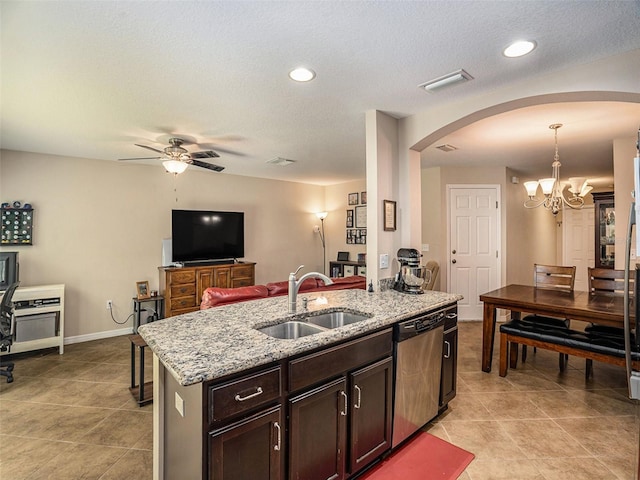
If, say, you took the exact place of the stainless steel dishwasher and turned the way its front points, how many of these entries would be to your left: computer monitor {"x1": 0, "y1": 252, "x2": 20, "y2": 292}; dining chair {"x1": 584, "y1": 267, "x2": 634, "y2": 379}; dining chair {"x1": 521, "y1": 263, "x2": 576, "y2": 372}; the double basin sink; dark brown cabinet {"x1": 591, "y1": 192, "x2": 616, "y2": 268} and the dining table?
4

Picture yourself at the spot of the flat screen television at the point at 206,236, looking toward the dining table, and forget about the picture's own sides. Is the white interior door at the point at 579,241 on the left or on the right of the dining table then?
left

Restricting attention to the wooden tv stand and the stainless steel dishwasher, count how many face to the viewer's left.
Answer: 0

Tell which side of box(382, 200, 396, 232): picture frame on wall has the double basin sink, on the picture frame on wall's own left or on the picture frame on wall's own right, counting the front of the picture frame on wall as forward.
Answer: on the picture frame on wall's own right

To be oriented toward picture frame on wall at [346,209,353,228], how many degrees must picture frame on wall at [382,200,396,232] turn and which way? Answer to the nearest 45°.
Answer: approximately 135° to its left

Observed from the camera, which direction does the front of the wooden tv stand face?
facing the viewer and to the right of the viewer

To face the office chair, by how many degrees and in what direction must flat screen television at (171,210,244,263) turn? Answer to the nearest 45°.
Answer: approximately 90° to its right

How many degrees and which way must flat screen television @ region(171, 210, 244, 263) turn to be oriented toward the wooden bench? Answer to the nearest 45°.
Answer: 0° — it already faces it

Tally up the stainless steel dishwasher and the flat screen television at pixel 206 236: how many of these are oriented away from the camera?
0

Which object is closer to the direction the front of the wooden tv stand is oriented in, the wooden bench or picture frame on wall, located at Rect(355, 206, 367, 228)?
the wooden bench

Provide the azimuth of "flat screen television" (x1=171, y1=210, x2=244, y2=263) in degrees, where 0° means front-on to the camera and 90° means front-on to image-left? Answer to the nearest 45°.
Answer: approximately 315°

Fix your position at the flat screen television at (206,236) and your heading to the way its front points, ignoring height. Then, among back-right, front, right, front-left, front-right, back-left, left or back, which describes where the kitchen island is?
front-right
